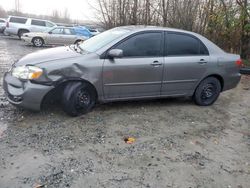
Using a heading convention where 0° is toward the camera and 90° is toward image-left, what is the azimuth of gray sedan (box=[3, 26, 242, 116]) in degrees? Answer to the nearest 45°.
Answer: approximately 90°

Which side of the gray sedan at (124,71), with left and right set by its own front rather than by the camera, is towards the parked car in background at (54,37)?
right
